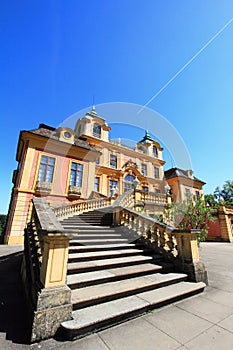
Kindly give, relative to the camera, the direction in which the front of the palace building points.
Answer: facing the viewer and to the right of the viewer

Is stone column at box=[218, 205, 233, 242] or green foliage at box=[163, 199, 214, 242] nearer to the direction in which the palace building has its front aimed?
the green foliage

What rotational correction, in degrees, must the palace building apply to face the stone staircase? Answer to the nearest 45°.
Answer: approximately 45° to its right

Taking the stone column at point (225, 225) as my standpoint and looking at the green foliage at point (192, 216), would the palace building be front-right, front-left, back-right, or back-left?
front-right

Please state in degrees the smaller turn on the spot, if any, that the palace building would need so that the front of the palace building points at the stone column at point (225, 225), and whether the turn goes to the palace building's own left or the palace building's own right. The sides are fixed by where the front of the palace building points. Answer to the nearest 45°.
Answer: approximately 45° to the palace building's own left
